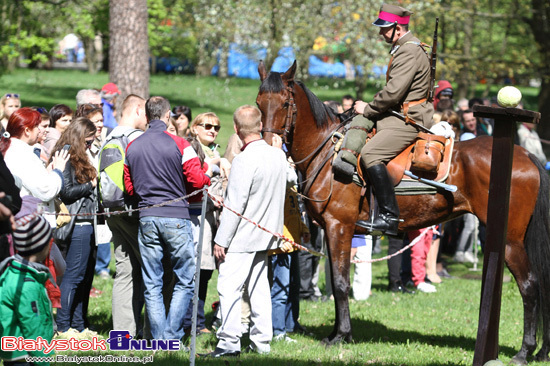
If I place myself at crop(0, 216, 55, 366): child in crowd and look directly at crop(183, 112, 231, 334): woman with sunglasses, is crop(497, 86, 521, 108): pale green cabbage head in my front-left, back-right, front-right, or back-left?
front-right

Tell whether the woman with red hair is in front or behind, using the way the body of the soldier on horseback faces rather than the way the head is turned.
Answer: in front

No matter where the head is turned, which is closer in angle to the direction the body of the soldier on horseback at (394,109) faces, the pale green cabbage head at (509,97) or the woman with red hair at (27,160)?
the woman with red hair

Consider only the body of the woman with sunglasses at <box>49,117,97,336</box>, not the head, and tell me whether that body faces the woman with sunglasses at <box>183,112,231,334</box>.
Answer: yes

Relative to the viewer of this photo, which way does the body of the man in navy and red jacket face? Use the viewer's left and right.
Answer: facing away from the viewer

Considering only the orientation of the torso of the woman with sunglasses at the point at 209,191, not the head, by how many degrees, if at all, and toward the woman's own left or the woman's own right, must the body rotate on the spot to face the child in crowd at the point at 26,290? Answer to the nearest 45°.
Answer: approximately 45° to the woman's own right

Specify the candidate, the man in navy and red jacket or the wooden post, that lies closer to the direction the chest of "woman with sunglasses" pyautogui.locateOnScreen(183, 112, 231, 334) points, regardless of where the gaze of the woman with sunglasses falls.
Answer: the wooden post

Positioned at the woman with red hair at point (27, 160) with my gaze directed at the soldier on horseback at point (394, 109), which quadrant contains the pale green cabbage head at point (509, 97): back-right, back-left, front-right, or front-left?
front-right

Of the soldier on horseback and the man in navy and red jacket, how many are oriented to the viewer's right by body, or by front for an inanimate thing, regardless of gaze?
0

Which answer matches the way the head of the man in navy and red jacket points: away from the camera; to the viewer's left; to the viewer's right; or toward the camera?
away from the camera

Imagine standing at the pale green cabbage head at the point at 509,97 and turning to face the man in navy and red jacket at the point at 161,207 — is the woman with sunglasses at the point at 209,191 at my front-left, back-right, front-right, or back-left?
front-right

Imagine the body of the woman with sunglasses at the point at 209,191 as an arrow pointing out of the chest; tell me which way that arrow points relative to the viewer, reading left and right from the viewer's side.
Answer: facing the viewer and to the right of the viewer

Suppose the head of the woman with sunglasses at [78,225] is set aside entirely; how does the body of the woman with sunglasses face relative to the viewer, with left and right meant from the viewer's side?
facing to the right of the viewer

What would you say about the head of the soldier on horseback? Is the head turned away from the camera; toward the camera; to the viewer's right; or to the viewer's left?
to the viewer's left

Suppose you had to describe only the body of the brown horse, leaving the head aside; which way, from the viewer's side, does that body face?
to the viewer's left

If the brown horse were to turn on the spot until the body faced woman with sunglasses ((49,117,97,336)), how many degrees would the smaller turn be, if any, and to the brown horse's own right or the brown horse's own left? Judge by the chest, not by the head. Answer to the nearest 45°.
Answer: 0° — it already faces them

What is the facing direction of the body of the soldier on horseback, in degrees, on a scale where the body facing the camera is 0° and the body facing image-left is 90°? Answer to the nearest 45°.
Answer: approximately 90°
